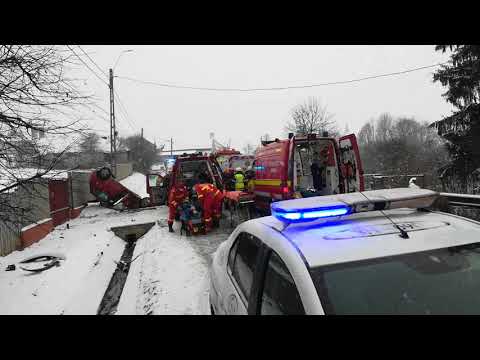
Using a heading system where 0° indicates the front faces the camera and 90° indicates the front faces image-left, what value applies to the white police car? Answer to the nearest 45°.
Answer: approximately 315°

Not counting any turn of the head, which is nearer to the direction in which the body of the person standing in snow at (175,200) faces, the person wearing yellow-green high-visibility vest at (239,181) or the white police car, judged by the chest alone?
the person wearing yellow-green high-visibility vest

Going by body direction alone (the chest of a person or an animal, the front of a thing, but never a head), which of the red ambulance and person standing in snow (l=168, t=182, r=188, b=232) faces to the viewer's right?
the person standing in snow

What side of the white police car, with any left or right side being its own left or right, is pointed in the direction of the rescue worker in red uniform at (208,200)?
back

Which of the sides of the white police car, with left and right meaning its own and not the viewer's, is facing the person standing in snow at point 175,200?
back

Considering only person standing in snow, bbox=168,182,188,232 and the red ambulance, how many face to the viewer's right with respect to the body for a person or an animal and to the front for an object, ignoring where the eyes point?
1

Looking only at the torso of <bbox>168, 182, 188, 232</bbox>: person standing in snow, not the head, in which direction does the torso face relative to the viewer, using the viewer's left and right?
facing to the right of the viewer

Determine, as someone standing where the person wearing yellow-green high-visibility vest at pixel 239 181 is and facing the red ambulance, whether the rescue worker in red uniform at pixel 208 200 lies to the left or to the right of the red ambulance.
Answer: right

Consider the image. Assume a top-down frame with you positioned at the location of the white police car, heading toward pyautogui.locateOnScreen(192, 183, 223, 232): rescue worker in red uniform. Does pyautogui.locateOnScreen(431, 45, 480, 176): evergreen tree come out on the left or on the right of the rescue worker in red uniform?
right

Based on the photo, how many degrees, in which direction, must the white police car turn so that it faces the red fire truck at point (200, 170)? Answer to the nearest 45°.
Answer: approximately 180°
